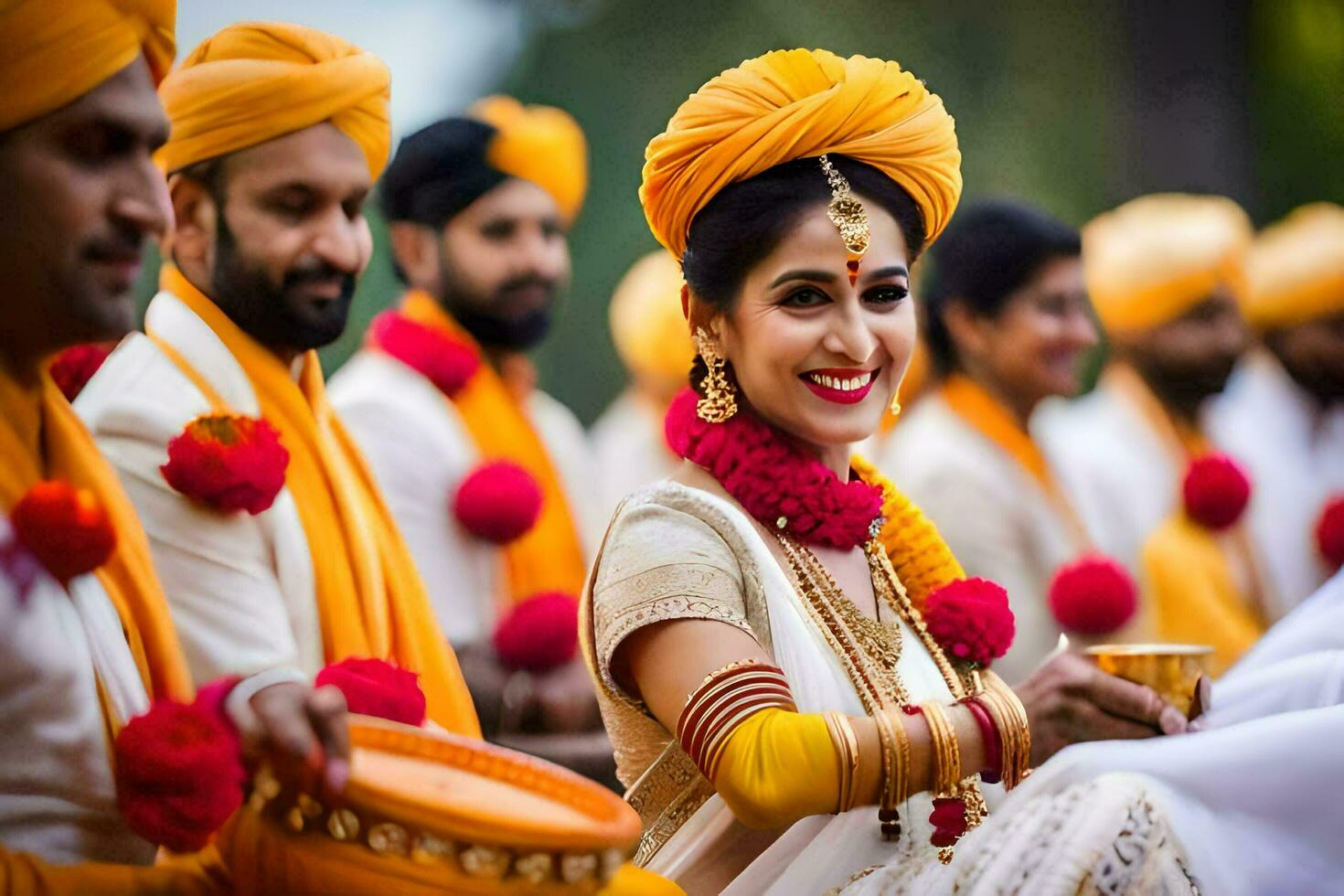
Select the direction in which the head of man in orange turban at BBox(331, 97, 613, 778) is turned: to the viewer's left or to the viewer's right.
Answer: to the viewer's right

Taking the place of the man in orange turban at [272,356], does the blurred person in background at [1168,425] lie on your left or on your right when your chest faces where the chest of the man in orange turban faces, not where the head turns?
on your left

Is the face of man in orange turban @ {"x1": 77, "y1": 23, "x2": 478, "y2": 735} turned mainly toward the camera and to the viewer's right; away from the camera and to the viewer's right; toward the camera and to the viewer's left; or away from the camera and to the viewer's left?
toward the camera and to the viewer's right

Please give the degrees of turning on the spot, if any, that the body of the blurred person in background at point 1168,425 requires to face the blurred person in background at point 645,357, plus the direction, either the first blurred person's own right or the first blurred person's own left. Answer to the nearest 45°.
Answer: approximately 135° to the first blurred person's own right

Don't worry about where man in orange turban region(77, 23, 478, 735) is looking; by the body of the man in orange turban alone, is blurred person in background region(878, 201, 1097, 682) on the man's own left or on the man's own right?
on the man's own left

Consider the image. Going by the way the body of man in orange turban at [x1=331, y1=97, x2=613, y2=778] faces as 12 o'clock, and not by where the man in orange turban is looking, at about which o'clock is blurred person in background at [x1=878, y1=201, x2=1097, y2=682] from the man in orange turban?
The blurred person in background is roughly at 10 o'clock from the man in orange turban.

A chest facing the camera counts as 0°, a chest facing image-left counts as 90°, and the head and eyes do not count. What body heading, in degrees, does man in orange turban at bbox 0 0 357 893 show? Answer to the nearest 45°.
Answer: approximately 315°

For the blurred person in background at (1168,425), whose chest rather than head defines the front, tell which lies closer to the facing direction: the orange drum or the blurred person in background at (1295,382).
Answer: the orange drum

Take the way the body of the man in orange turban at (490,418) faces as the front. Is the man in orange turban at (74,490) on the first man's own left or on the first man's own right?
on the first man's own right
